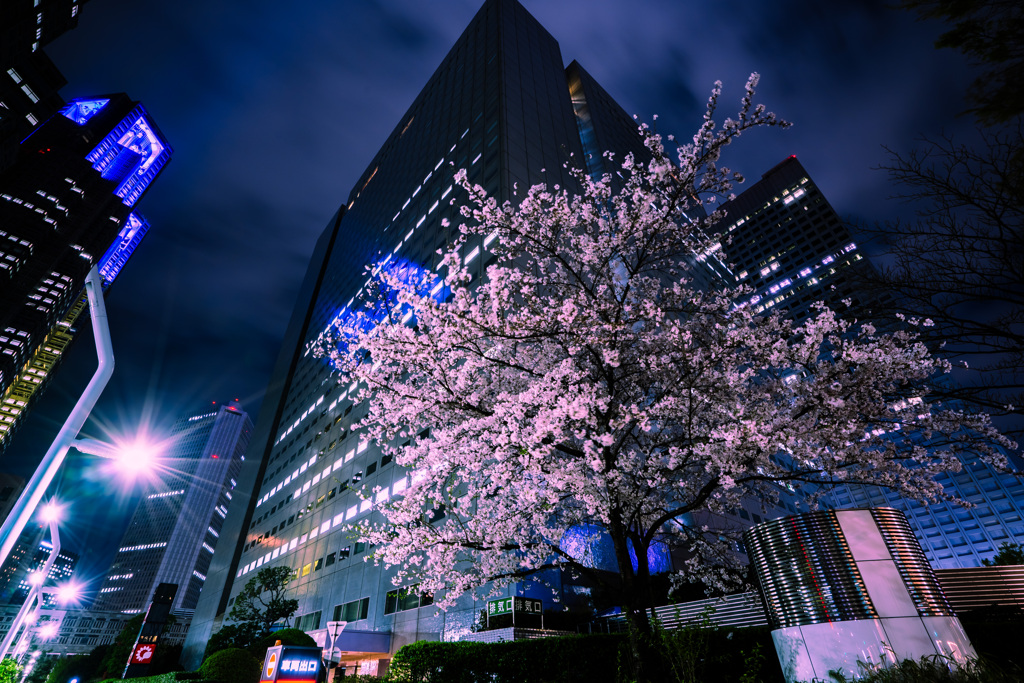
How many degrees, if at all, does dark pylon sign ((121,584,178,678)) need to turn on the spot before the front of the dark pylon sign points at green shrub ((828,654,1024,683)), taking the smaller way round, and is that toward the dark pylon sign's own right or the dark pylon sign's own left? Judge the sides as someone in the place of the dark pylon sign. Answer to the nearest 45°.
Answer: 0° — it already faces it

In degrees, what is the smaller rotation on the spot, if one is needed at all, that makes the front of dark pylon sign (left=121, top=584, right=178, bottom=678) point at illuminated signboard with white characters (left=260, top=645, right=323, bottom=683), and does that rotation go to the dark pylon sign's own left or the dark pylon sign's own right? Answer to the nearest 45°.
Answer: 0° — it already faces it

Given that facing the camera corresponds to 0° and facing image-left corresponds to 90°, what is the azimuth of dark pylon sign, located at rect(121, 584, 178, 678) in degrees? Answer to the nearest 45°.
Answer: approximately 0°
